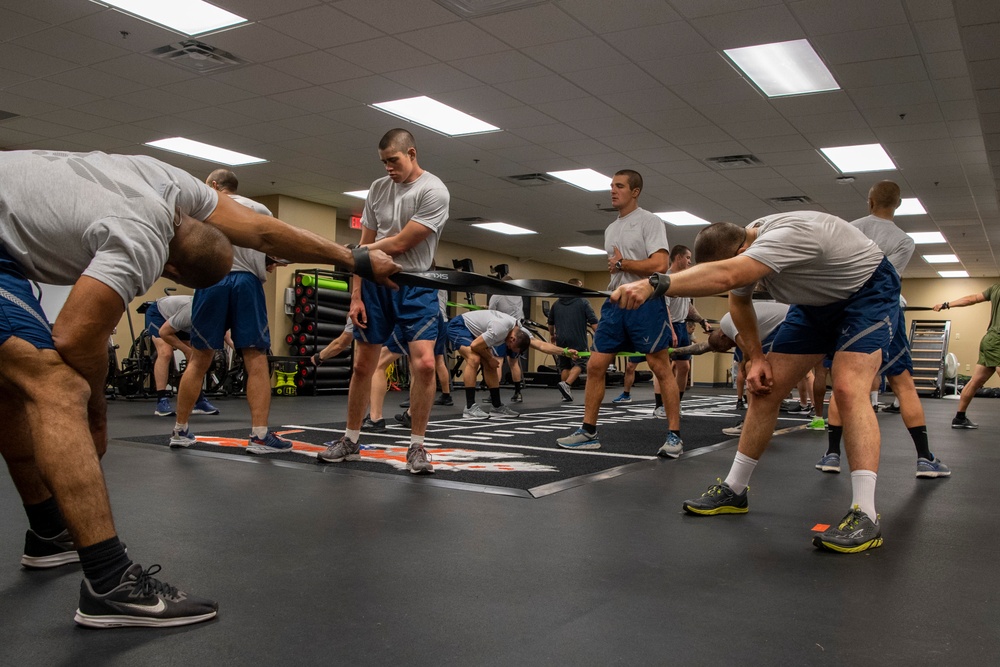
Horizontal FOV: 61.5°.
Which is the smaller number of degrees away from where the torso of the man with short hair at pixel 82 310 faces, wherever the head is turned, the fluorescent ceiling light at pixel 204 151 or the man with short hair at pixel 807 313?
the man with short hair

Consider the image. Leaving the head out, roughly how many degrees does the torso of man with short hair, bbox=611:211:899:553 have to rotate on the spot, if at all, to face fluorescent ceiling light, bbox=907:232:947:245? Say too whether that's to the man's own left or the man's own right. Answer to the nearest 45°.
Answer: approximately 135° to the man's own right

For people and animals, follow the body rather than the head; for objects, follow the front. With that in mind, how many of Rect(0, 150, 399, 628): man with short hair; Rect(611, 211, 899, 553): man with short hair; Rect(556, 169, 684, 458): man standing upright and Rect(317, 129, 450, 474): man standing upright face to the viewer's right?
1

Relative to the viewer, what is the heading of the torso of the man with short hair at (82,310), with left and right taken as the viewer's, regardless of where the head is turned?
facing to the right of the viewer

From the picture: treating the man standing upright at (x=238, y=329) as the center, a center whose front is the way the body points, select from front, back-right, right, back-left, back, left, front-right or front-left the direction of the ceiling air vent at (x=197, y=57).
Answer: front-left

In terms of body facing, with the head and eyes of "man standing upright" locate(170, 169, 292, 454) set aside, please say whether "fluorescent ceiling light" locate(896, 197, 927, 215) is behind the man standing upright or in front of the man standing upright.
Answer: in front

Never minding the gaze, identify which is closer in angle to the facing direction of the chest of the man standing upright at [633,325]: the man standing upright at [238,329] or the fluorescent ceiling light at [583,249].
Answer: the man standing upright

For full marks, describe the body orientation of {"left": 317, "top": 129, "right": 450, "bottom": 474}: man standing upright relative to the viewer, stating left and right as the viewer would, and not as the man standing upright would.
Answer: facing the viewer and to the left of the viewer

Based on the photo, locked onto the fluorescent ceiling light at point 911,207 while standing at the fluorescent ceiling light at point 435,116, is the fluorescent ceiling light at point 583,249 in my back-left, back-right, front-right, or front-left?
front-left

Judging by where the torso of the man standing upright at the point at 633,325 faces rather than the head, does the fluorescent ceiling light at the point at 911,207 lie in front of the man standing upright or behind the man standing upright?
behind

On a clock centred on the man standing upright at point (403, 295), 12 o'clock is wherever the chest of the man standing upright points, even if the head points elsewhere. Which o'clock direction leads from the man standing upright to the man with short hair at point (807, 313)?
The man with short hair is roughly at 9 o'clock from the man standing upright.

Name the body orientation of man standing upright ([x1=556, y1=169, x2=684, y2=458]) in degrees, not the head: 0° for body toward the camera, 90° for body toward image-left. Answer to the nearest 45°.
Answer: approximately 45°

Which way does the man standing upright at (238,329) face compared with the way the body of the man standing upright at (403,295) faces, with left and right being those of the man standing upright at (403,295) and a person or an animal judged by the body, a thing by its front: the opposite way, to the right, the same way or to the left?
the opposite way

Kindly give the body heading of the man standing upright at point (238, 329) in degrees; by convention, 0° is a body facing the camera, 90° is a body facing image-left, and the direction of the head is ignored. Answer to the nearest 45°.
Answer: approximately 225°

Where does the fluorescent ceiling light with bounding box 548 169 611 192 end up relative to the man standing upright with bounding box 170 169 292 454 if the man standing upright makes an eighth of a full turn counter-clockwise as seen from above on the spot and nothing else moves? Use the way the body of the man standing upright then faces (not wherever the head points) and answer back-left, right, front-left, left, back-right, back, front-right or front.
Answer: front-right

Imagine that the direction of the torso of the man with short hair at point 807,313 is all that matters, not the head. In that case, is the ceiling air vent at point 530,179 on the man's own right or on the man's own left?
on the man's own right

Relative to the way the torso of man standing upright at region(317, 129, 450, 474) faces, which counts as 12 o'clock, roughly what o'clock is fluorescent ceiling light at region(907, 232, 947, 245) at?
The fluorescent ceiling light is roughly at 6 o'clock from the man standing upright.

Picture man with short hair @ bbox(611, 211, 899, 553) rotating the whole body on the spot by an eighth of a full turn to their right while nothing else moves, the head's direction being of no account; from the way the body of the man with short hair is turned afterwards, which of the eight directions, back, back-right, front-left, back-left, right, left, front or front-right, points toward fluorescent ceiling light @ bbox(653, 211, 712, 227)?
right
